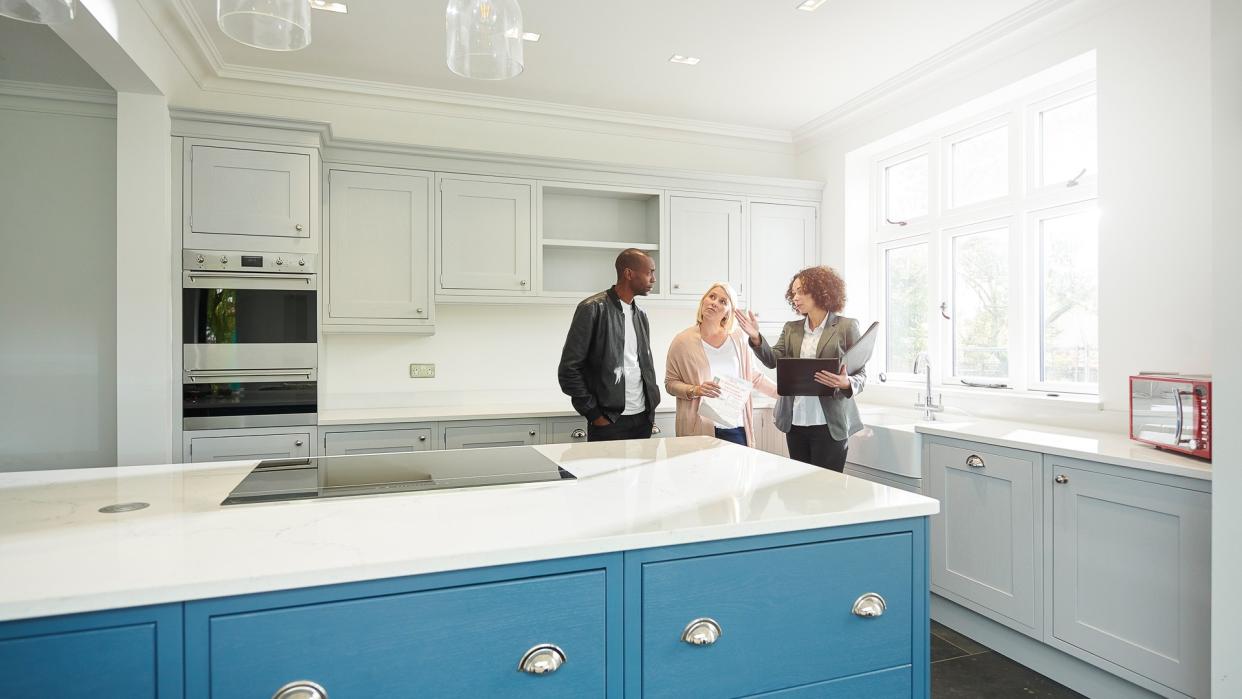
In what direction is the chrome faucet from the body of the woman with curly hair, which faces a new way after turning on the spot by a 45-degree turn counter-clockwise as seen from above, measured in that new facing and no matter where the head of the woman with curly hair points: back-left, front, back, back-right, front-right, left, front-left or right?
back-left

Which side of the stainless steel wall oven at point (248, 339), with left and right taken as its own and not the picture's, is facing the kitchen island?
front

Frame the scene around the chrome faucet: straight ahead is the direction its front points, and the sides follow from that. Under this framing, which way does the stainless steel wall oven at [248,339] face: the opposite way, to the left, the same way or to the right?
to the left

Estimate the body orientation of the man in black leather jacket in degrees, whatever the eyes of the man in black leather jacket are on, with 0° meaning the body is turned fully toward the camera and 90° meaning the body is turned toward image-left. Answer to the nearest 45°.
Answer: approximately 315°

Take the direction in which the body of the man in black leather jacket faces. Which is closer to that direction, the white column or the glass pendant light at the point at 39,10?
the glass pendant light

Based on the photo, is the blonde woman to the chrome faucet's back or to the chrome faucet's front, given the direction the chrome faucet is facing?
to the front

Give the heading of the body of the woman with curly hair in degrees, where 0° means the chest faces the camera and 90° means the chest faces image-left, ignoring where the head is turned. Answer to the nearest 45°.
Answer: approximately 45°

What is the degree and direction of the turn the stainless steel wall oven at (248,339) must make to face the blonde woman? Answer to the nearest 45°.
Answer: approximately 45° to its left

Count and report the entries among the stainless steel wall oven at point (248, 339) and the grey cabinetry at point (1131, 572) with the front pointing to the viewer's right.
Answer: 0

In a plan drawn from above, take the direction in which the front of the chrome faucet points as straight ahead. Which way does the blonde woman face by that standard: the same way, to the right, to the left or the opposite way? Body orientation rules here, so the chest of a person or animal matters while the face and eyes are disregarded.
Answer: to the left

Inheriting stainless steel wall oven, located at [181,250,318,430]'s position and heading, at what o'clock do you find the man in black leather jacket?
The man in black leather jacket is roughly at 10 o'clock from the stainless steel wall oven.

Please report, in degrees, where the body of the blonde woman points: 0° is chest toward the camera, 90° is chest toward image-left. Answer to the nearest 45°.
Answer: approximately 315°

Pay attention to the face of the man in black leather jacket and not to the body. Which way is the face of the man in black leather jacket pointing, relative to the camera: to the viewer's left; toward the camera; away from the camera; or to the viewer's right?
to the viewer's right

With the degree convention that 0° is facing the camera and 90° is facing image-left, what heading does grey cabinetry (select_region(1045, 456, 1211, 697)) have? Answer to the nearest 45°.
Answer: approximately 45°

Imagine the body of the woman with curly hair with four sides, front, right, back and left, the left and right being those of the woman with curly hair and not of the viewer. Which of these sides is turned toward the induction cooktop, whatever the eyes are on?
front
